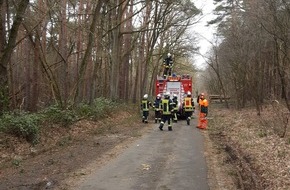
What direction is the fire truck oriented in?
away from the camera

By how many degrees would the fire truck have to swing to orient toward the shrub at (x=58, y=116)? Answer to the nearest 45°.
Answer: approximately 135° to its left

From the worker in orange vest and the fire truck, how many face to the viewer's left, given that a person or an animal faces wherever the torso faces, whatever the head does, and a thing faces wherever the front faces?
1

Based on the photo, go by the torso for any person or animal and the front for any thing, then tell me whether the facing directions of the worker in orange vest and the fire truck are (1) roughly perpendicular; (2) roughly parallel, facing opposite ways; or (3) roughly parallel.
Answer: roughly perpendicular

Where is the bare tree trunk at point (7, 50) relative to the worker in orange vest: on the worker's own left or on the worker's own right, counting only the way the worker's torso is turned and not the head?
on the worker's own left

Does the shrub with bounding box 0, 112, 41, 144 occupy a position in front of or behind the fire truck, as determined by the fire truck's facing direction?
behind

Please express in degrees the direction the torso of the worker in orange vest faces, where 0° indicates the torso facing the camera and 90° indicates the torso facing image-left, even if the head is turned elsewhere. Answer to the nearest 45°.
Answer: approximately 90°

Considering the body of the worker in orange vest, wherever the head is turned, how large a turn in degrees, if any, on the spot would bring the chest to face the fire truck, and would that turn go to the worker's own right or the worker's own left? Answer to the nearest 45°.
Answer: approximately 90° to the worker's own right
